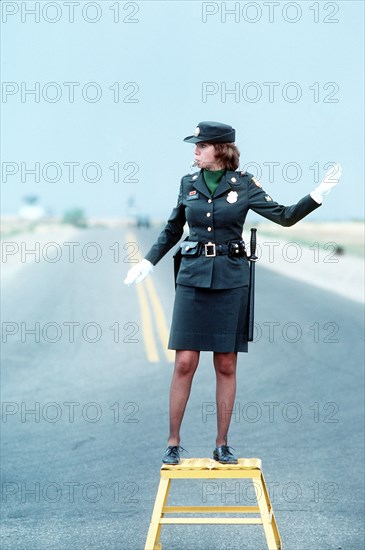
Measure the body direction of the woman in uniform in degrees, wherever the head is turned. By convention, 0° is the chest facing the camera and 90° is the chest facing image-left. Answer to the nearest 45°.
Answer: approximately 0°
